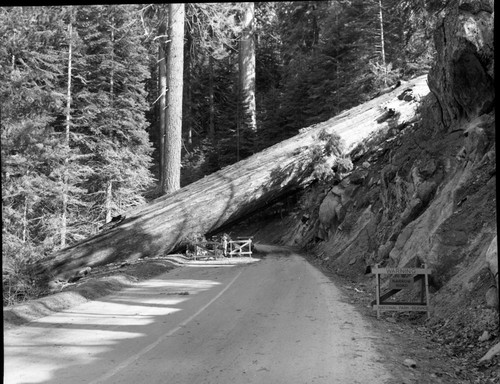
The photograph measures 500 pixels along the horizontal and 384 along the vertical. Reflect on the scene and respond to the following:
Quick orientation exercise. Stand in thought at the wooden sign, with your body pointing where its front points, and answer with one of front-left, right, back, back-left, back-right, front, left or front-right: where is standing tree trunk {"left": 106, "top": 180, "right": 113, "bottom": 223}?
back-right

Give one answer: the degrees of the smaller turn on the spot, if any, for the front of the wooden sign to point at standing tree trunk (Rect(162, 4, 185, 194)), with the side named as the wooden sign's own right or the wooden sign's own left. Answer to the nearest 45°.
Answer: approximately 135° to the wooden sign's own right

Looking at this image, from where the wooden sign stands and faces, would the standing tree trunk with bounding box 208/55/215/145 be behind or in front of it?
behind

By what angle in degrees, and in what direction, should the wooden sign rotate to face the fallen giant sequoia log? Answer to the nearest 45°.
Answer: approximately 135° to its right

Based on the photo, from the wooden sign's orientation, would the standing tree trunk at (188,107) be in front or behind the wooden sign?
behind

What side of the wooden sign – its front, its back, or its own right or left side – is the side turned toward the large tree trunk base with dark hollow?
back

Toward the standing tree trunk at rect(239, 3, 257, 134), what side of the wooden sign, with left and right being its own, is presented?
back

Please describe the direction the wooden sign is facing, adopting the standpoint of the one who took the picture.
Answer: facing the viewer
